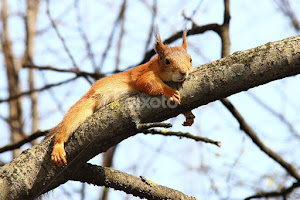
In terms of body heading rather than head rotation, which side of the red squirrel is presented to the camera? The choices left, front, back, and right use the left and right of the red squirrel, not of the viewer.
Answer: right
